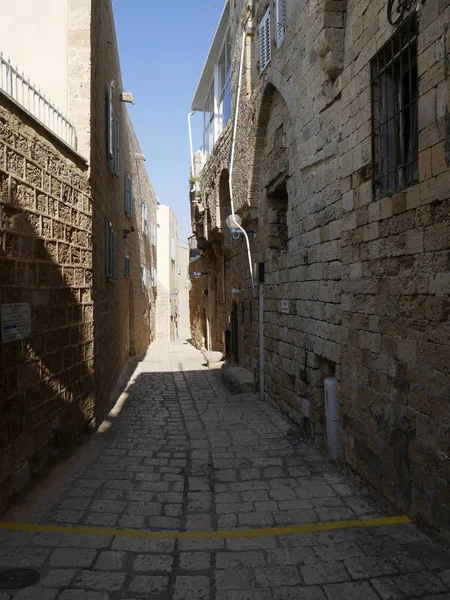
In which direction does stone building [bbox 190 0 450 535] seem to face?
to the viewer's left

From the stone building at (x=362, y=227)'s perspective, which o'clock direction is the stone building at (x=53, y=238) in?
the stone building at (x=53, y=238) is roughly at 12 o'clock from the stone building at (x=362, y=227).

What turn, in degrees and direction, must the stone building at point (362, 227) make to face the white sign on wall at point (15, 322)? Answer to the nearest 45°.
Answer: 0° — it already faces it
